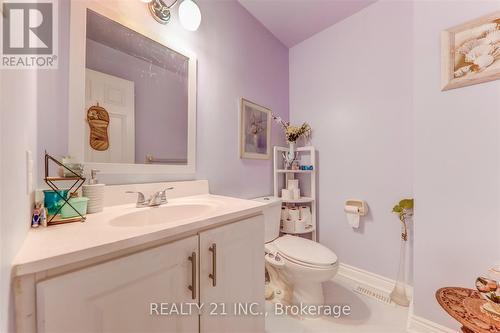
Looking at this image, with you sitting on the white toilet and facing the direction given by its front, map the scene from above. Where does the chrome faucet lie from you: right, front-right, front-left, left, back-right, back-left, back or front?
right

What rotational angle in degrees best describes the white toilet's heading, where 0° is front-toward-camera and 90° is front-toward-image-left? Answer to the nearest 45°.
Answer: approximately 315°

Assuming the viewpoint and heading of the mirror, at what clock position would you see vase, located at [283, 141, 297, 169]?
The vase is roughly at 10 o'clock from the mirror.

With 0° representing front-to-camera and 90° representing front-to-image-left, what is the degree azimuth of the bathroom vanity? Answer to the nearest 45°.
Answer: approximately 315°

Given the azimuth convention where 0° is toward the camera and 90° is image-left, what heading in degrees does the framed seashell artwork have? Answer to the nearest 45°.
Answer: approximately 45°

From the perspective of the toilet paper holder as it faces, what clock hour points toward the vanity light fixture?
The vanity light fixture is roughly at 12 o'clock from the toilet paper holder.

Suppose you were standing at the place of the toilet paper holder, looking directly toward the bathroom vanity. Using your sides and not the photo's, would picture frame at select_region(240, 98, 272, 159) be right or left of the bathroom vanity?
right

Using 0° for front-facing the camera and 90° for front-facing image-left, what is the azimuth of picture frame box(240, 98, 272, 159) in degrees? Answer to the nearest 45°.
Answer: approximately 315°
